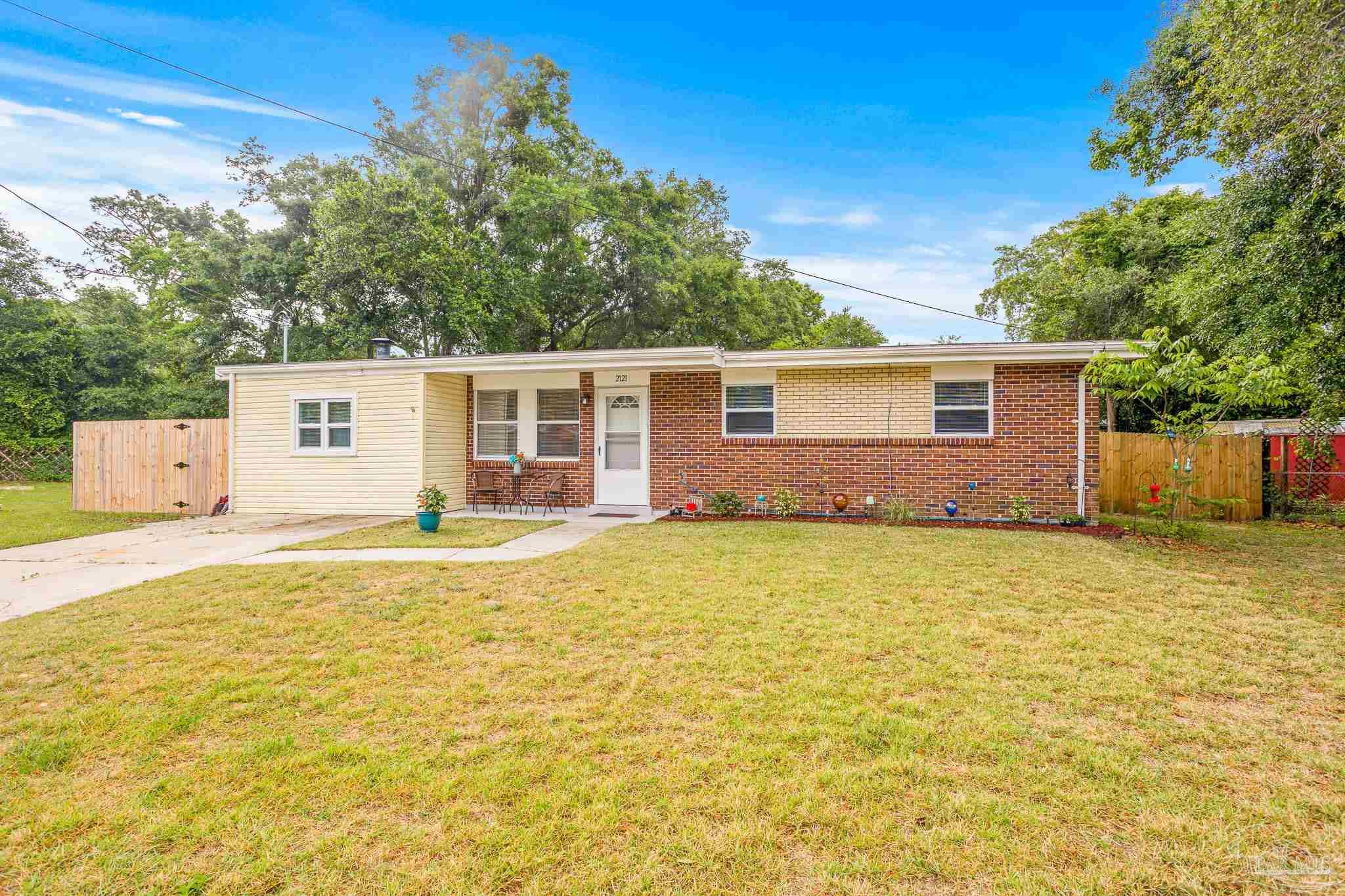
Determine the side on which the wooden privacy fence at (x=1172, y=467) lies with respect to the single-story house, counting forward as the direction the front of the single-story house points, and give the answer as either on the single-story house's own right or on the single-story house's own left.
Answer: on the single-story house's own left

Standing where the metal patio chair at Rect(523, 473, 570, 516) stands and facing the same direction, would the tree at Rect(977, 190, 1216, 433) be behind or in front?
behind

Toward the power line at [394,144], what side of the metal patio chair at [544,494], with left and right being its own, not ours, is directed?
right

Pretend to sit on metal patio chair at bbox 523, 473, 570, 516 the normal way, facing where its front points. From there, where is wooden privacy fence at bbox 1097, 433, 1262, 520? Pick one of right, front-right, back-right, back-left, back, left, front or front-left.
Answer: back-left

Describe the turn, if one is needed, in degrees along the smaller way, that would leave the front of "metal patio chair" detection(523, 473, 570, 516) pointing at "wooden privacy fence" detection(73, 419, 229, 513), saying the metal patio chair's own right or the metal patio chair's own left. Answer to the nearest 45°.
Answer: approximately 45° to the metal patio chair's own right

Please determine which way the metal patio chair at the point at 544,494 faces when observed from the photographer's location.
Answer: facing the viewer and to the left of the viewer

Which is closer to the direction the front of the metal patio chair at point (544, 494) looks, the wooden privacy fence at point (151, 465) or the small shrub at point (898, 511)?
the wooden privacy fence

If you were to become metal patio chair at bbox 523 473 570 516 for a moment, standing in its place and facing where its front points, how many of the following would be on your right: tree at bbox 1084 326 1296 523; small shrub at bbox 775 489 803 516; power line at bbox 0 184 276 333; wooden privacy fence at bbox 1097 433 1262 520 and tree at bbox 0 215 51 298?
2

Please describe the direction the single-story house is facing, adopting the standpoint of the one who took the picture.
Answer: facing the viewer
